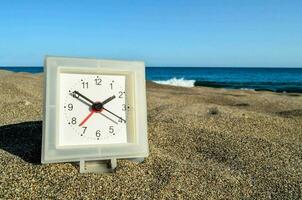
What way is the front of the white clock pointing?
toward the camera
